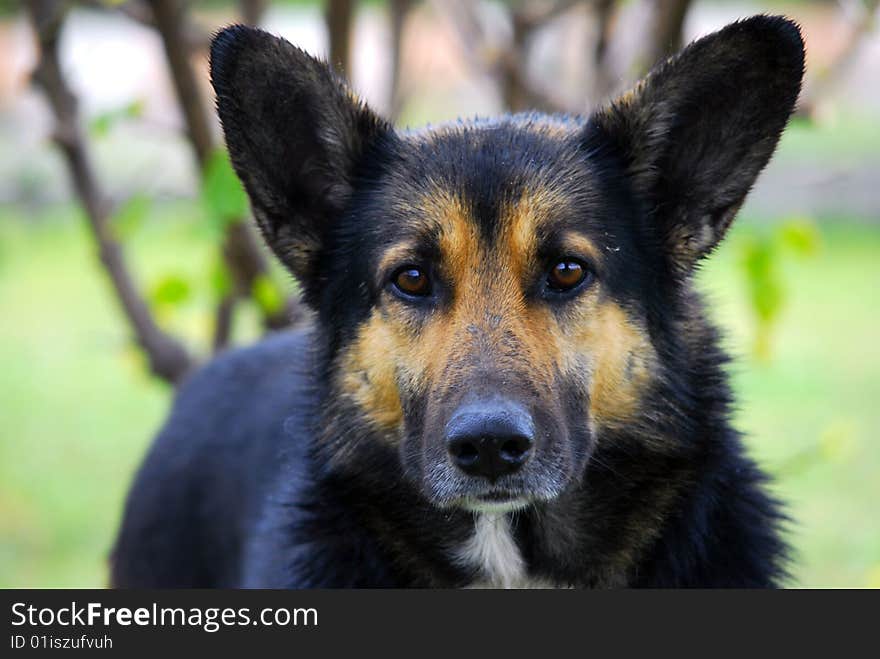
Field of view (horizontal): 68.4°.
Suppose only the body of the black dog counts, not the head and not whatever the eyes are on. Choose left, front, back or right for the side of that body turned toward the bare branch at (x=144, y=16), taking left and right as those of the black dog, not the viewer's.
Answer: back

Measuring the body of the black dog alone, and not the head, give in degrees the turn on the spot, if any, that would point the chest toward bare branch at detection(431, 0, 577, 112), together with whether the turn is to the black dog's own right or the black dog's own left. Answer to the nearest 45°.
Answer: approximately 135° to the black dog's own left

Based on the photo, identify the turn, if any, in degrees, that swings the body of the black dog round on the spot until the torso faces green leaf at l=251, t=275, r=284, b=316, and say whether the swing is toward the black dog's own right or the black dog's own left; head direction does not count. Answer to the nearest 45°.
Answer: approximately 180°

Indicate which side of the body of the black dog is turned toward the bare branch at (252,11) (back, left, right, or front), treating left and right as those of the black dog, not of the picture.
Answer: back

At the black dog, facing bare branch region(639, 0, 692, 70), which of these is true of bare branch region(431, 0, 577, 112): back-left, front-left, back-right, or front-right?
front-left

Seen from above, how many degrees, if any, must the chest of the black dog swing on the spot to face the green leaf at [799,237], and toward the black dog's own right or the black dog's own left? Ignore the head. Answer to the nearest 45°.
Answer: approximately 90° to the black dog's own left

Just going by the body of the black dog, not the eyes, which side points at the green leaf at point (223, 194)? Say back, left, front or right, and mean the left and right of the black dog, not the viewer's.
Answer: back

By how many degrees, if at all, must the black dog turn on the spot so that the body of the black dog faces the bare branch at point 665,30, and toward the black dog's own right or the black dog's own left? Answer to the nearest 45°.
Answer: approximately 135° to the black dog's own left

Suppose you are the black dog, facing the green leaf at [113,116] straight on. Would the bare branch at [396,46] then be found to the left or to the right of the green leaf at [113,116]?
right
